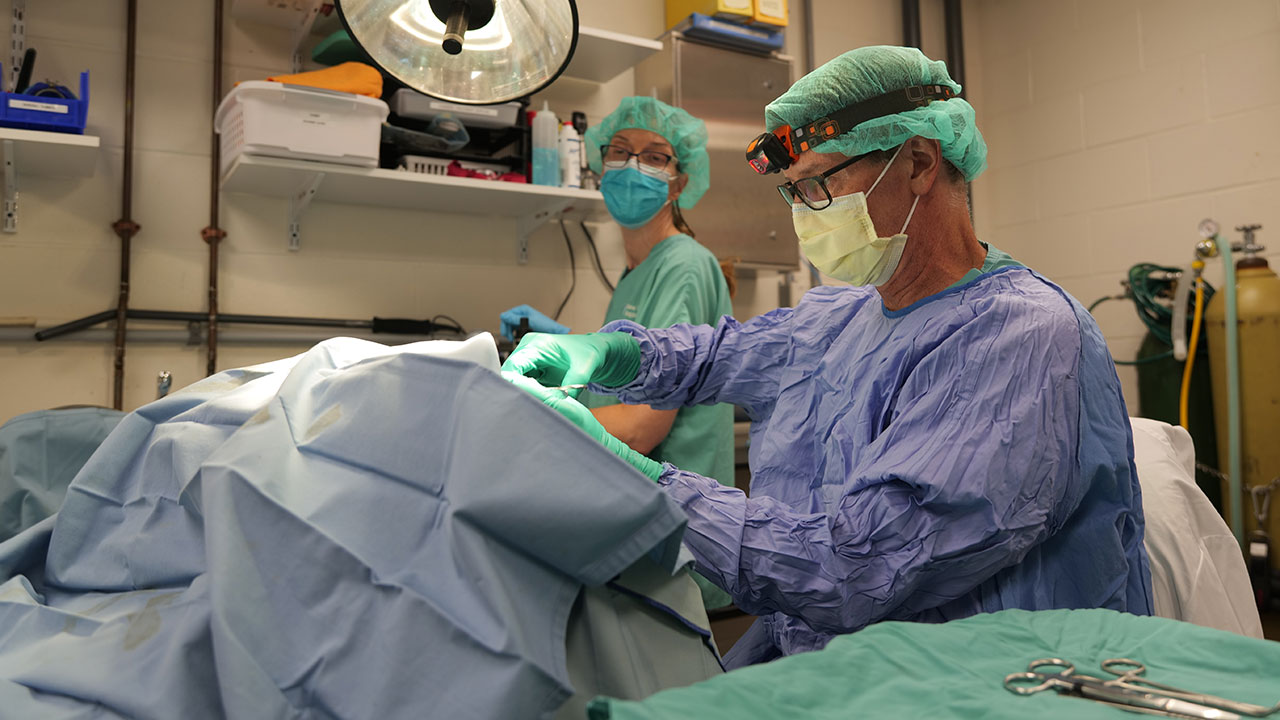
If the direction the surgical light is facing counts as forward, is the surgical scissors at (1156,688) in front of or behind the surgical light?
in front

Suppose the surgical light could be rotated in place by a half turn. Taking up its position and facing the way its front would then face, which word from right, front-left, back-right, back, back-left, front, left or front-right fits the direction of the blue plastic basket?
front-left

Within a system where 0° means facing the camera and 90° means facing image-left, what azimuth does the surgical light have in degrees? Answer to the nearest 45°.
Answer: approximately 0°

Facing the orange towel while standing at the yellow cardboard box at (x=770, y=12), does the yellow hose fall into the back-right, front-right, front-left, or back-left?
back-left

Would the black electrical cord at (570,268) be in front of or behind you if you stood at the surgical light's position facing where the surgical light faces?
behind

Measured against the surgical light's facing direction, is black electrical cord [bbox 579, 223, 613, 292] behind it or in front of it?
behind

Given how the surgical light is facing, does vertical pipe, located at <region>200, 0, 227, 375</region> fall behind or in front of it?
behind

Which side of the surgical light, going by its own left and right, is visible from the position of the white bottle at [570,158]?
back

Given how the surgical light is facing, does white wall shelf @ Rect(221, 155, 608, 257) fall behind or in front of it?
behind

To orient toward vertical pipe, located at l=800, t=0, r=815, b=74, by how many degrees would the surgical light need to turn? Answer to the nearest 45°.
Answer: approximately 135° to its left

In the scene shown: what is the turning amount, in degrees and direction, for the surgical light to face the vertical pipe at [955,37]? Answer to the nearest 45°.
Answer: approximately 135° to its left
